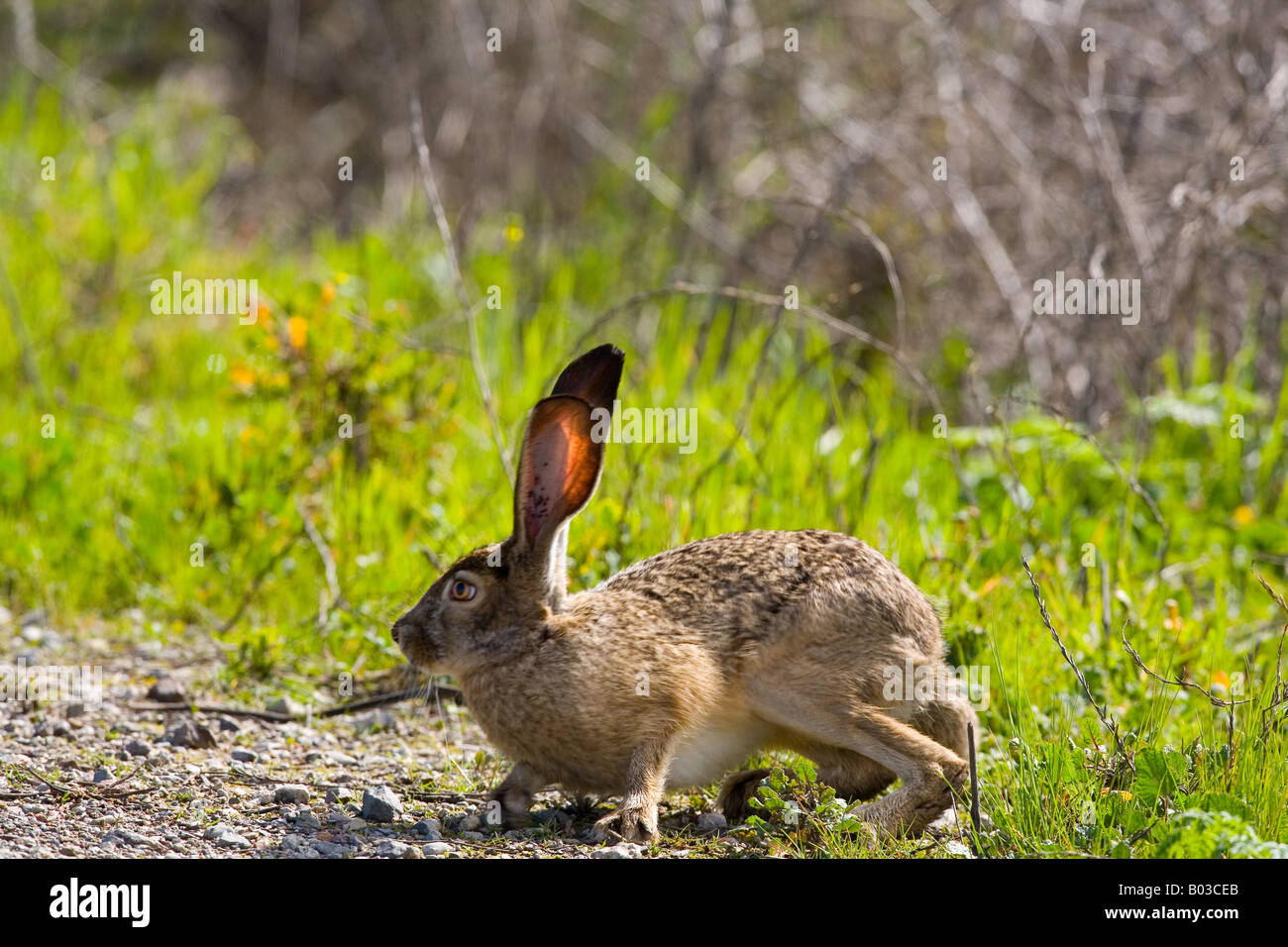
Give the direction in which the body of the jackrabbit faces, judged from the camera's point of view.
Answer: to the viewer's left

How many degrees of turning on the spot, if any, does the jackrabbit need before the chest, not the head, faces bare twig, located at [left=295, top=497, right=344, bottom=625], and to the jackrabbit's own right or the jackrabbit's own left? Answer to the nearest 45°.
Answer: approximately 45° to the jackrabbit's own right

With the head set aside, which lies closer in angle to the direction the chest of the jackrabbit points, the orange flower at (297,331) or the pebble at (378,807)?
the pebble

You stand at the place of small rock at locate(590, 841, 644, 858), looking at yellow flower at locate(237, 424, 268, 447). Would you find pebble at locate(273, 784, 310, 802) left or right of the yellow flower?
left

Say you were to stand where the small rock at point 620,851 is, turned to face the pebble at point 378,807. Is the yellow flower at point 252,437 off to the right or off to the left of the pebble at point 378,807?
right

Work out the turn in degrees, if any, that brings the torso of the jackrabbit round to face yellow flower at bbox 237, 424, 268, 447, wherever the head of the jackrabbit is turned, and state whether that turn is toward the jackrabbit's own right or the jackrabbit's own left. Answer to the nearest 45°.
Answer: approximately 45° to the jackrabbit's own right

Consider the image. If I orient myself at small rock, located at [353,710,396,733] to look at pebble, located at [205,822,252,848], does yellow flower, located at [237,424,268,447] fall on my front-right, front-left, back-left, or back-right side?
back-right
